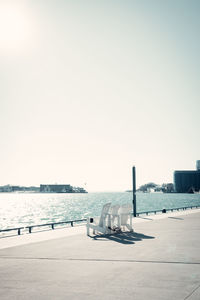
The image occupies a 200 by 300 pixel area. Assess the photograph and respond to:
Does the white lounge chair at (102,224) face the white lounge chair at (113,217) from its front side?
no
